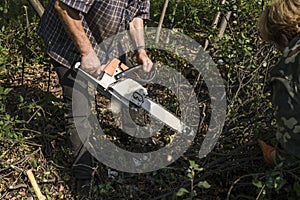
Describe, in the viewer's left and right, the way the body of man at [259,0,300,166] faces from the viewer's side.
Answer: facing away from the viewer and to the left of the viewer

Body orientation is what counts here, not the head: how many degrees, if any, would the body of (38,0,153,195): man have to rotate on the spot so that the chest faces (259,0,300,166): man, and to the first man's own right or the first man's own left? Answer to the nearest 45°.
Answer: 0° — they already face them

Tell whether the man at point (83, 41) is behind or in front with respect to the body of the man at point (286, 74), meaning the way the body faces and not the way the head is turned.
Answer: in front

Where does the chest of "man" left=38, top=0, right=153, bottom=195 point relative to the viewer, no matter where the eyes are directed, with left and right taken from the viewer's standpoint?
facing the viewer and to the right of the viewer
